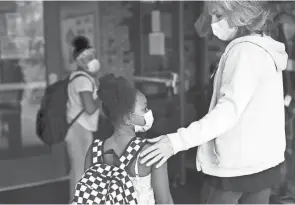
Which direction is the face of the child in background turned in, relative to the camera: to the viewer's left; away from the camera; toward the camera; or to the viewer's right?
to the viewer's right

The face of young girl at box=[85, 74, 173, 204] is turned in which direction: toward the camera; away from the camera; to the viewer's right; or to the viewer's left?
to the viewer's right

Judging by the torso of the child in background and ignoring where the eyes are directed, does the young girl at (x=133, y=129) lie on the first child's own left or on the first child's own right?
on the first child's own right

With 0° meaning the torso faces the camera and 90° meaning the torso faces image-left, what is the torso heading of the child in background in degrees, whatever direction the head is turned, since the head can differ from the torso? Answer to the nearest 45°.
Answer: approximately 270°
